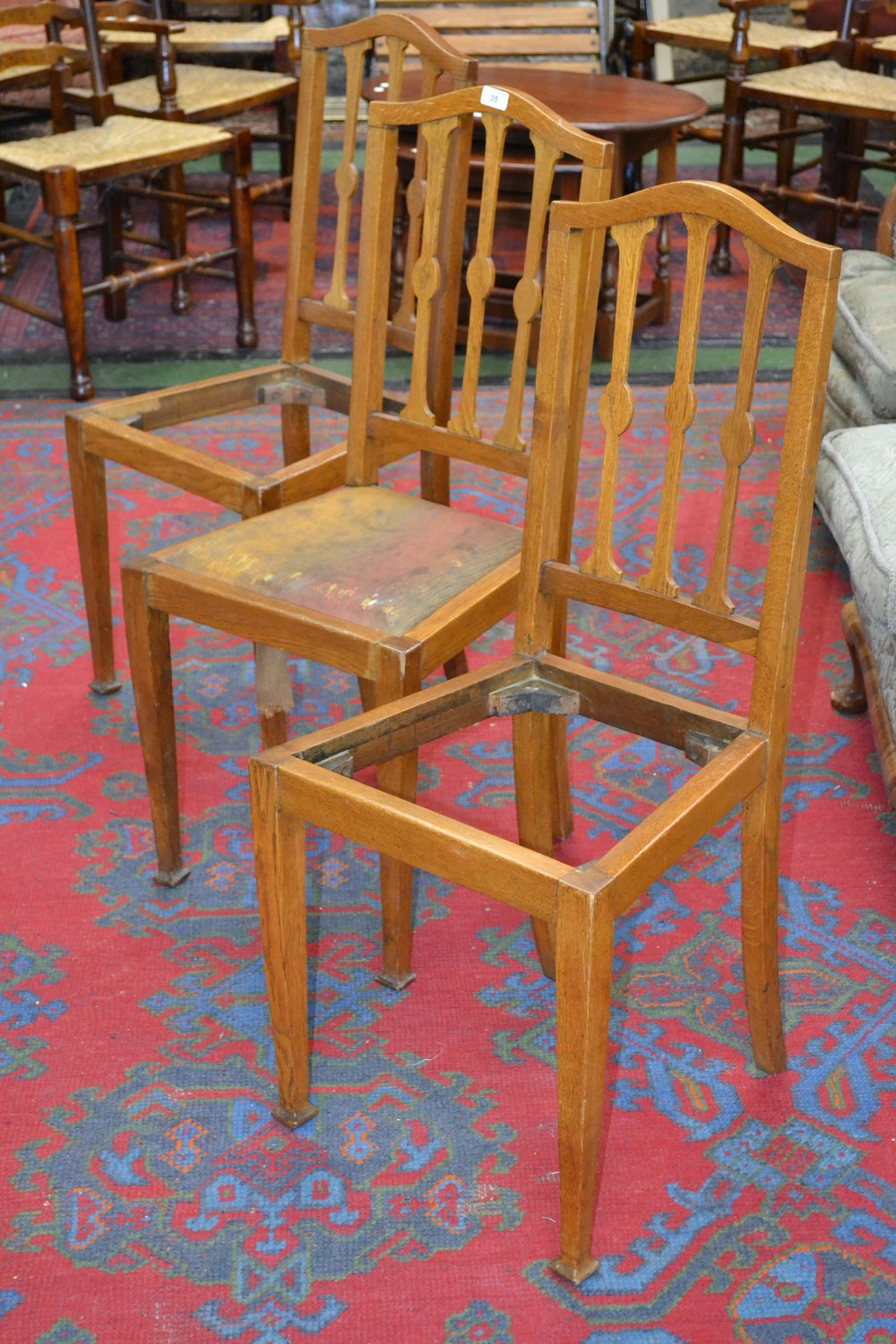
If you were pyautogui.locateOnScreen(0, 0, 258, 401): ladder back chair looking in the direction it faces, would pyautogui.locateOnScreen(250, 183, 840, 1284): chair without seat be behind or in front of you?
in front

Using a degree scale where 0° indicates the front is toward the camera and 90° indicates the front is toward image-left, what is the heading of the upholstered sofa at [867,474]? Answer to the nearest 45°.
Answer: approximately 45°

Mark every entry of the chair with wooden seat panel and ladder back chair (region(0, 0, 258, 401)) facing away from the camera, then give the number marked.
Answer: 0

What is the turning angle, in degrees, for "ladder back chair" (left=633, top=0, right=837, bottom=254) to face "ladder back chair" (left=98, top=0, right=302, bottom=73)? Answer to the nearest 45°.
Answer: approximately 45° to its right

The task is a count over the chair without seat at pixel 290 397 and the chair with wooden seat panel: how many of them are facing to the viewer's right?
0

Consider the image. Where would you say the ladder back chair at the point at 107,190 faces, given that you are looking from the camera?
facing the viewer and to the right of the viewer

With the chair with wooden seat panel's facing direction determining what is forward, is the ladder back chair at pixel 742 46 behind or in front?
behind

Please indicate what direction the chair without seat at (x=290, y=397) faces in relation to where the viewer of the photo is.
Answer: facing the viewer and to the left of the viewer

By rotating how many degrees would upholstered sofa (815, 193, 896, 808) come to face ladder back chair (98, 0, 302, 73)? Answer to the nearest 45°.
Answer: approximately 90° to its right
